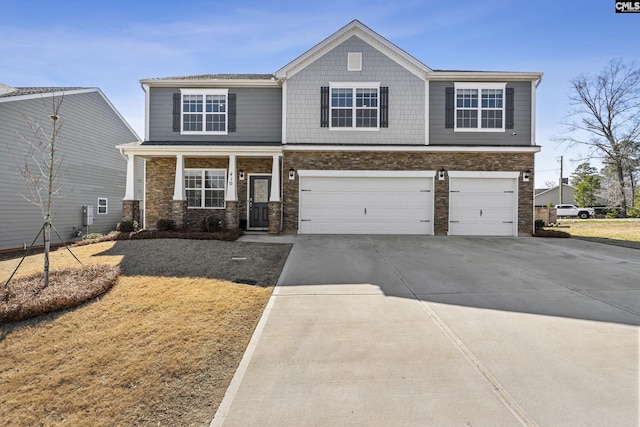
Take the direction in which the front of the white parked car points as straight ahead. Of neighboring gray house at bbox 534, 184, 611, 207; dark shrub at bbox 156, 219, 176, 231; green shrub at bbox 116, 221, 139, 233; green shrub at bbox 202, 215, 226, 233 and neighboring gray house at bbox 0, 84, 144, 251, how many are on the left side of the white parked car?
1

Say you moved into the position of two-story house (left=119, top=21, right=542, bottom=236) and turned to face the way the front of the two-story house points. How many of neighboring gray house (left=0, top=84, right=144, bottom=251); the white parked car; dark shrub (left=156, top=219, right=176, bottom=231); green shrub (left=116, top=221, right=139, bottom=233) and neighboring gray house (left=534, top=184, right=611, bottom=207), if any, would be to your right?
3

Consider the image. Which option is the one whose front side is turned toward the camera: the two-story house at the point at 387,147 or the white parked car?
the two-story house

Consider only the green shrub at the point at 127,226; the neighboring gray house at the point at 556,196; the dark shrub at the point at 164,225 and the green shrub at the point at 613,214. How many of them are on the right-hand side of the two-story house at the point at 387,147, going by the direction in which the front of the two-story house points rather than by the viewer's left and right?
2

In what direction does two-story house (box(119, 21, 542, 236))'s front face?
toward the camera

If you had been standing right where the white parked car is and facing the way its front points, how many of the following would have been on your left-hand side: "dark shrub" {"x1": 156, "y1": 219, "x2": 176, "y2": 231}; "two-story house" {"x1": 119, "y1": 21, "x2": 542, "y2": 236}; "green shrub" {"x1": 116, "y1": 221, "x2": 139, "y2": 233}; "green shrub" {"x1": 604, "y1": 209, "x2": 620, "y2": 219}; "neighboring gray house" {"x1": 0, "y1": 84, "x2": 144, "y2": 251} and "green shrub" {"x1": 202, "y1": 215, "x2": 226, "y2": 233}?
0

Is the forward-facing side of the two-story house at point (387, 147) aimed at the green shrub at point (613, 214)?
no

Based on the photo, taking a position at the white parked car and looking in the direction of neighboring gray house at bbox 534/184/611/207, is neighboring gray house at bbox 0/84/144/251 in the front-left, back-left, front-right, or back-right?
back-left

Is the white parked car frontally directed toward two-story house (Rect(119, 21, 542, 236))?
no

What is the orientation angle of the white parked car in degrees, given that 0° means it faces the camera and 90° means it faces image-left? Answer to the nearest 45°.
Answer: approximately 270°

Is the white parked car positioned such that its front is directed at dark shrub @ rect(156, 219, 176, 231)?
no

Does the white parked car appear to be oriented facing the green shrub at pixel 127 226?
no

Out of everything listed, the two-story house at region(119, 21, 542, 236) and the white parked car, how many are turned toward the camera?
1

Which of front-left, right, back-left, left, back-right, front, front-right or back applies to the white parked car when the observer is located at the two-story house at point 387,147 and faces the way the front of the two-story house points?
back-left

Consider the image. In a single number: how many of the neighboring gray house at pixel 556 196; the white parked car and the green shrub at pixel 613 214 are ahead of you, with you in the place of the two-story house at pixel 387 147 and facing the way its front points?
0
